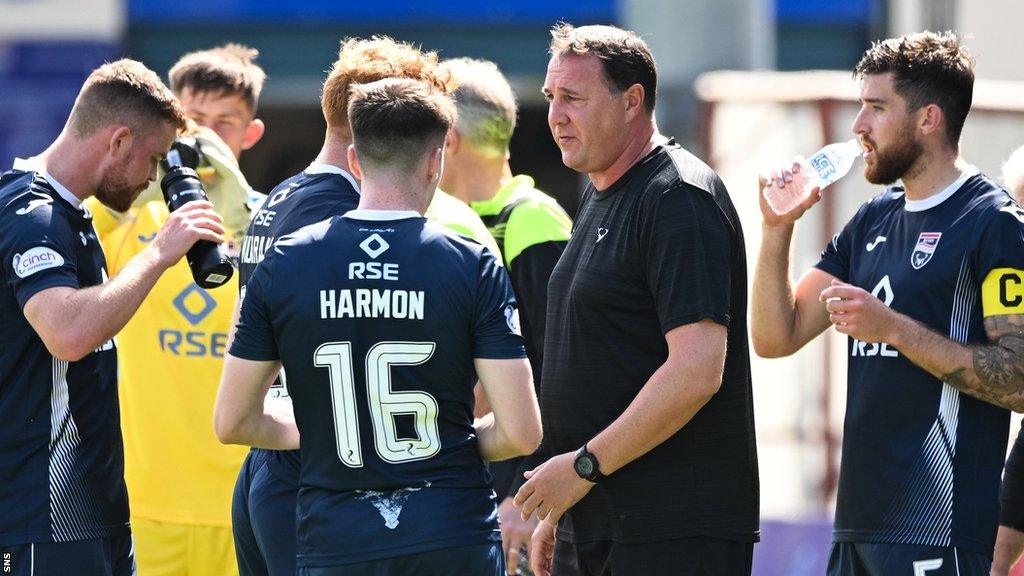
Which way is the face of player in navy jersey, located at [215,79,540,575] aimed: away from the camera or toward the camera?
away from the camera

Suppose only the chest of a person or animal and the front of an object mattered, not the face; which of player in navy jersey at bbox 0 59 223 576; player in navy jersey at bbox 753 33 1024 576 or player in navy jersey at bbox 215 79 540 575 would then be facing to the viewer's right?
player in navy jersey at bbox 0 59 223 576

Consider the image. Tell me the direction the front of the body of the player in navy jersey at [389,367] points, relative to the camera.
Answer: away from the camera

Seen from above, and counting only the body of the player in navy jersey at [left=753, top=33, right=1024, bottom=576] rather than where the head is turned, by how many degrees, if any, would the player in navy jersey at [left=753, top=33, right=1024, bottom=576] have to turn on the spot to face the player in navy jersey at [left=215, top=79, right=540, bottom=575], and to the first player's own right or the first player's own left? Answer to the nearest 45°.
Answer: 0° — they already face them

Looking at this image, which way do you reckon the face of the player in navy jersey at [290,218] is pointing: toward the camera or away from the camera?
away from the camera

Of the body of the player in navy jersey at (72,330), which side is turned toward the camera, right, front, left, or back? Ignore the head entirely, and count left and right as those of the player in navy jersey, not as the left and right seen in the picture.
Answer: right

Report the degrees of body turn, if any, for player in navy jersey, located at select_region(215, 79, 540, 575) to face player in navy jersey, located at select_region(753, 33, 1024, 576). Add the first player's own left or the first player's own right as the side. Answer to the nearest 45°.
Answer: approximately 90° to the first player's own right

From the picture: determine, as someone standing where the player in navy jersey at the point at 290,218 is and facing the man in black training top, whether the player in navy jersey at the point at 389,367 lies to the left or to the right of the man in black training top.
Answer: right

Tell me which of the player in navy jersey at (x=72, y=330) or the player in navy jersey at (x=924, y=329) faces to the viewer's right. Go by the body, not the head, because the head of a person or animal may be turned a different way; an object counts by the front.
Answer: the player in navy jersey at (x=72, y=330)

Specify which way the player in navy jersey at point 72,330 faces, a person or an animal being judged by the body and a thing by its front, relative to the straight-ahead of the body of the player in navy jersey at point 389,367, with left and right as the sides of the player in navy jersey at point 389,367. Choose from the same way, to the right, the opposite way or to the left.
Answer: to the right

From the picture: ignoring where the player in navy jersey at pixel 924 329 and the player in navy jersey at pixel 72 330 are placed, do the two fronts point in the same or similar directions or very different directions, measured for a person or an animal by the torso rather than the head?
very different directions

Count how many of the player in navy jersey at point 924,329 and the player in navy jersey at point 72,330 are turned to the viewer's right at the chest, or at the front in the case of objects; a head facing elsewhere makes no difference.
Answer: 1

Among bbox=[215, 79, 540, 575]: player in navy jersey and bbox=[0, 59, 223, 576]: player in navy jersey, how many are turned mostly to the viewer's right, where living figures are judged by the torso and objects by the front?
1

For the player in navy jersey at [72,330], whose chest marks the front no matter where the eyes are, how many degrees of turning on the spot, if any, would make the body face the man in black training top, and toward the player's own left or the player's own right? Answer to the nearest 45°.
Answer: approximately 45° to the player's own right
